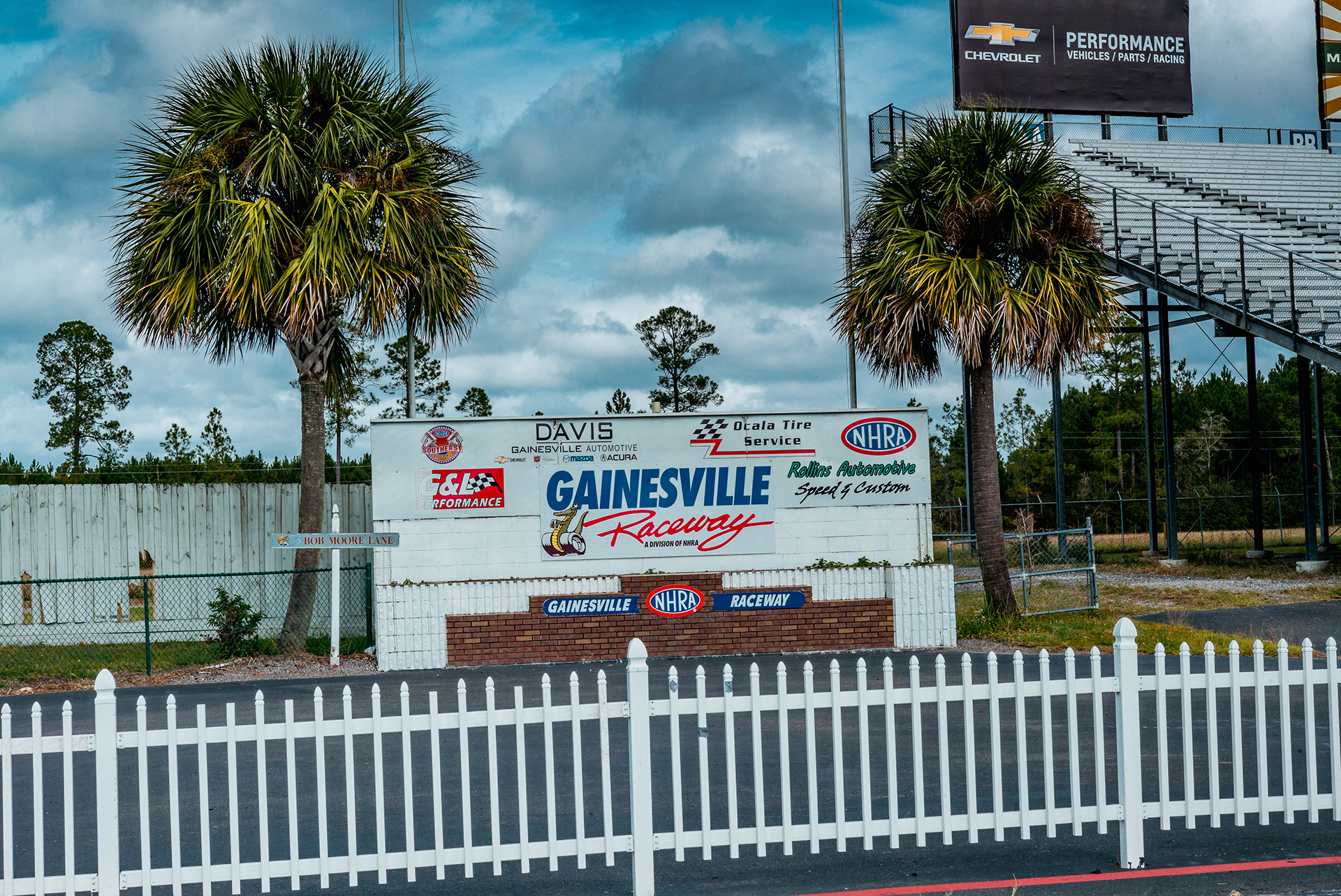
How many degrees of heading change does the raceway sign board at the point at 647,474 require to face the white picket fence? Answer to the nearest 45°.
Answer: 0° — it already faces it

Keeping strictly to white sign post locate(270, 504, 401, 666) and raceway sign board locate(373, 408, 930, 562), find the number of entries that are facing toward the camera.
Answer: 2

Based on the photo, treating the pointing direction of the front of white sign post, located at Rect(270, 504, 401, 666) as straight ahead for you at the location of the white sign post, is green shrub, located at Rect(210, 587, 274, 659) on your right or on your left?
on your right

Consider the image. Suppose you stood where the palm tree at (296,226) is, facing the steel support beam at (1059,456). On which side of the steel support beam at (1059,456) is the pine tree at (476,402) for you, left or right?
left

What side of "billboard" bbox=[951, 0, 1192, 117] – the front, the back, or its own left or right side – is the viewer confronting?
front

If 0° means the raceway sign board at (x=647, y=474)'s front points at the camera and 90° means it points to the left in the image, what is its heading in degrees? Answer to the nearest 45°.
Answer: approximately 0°

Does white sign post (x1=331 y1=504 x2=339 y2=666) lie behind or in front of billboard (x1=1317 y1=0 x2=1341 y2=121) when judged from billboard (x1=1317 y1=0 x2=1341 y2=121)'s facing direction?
in front

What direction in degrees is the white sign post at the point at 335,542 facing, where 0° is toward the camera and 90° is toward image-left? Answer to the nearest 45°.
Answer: approximately 0°

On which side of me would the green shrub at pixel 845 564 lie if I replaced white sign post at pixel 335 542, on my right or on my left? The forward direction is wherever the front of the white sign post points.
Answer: on my left

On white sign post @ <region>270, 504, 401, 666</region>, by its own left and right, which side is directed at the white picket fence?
front

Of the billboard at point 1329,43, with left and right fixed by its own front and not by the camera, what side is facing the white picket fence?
front

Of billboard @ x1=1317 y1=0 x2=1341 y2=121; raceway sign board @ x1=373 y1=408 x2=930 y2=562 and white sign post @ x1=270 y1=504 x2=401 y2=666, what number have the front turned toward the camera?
3

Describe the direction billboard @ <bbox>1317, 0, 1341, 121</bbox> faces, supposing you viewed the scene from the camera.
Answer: facing the viewer
